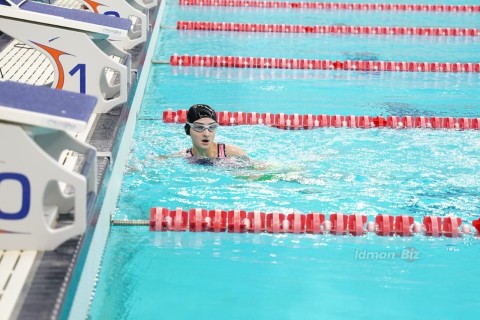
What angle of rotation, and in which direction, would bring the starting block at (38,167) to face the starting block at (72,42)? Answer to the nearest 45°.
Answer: approximately 90° to its left

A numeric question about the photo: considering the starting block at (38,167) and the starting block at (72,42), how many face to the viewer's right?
2

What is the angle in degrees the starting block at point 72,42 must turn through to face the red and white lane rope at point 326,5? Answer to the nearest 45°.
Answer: approximately 45° to its left

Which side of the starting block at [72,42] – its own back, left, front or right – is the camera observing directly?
right

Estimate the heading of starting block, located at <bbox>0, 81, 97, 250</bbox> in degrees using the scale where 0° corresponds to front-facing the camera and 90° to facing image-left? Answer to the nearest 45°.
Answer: approximately 270°

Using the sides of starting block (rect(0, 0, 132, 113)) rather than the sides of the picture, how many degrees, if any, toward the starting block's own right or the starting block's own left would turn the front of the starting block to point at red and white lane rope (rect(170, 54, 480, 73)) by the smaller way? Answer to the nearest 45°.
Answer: approximately 45° to the starting block's own left

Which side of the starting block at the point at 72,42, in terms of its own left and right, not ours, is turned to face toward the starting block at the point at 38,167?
right

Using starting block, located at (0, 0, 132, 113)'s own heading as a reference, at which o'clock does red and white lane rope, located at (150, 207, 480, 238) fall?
The red and white lane rope is roughly at 1 o'clock from the starting block.

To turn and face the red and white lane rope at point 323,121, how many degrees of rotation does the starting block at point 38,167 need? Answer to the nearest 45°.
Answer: approximately 45° to its left

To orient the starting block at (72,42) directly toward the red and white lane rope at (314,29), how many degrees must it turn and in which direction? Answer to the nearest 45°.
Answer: approximately 45° to its left

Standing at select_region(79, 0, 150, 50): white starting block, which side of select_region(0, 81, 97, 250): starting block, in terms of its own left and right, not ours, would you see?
left
